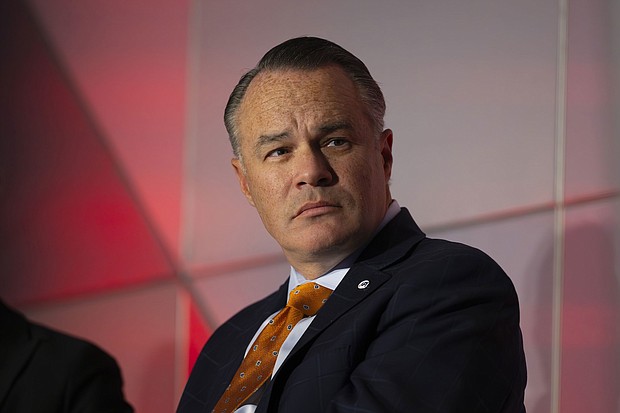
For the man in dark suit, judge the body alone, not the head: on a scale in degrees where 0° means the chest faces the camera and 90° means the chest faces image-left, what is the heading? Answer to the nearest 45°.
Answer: approximately 45°
